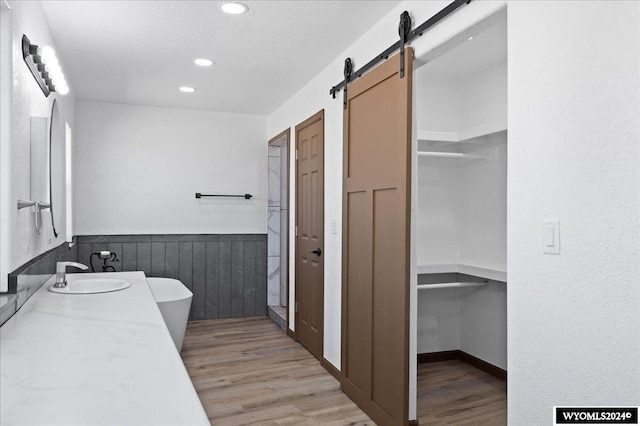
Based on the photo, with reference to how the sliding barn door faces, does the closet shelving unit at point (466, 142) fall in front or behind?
behind

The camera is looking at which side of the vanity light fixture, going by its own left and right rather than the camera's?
right

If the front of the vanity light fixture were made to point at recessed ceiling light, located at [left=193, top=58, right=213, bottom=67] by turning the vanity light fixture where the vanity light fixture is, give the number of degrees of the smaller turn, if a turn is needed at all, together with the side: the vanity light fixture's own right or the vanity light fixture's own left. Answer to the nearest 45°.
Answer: approximately 45° to the vanity light fixture's own left

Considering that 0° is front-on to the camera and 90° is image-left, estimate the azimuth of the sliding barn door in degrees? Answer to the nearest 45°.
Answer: approximately 45°

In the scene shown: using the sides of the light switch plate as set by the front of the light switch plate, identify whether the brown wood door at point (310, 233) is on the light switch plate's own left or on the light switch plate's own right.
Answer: on the light switch plate's own right

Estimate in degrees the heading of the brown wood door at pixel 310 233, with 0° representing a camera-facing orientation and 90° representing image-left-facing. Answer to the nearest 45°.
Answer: approximately 45°

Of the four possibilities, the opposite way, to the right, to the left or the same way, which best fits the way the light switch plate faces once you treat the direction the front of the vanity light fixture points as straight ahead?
the opposite way

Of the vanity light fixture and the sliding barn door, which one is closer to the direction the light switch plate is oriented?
the vanity light fixture
